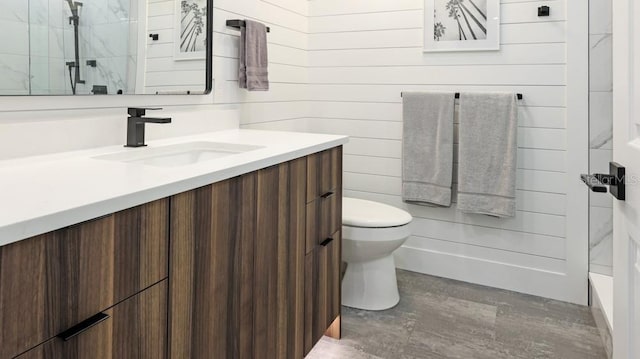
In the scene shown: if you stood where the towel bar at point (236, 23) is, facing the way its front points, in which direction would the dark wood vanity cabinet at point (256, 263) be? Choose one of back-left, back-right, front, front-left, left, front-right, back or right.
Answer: front-right

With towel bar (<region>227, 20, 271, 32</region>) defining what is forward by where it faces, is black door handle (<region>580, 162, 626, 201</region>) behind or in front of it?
in front

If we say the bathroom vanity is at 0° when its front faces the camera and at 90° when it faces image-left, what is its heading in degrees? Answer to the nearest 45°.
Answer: approximately 315°

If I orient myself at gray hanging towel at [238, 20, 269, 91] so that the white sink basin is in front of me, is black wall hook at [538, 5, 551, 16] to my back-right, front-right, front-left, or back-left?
back-left

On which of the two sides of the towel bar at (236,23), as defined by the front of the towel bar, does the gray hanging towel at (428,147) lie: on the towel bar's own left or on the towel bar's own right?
on the towel bar's own left

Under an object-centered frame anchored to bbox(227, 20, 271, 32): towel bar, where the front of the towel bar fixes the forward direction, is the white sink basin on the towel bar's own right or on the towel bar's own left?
on the towel bar's own right

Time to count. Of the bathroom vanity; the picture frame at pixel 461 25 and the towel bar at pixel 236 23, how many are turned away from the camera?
0

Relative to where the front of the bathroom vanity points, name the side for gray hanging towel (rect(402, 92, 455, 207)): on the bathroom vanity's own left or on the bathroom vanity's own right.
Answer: on the bathroom vanity's own left

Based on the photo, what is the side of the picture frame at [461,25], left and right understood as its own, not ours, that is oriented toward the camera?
front

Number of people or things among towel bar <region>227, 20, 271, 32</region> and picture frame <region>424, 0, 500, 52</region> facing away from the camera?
0

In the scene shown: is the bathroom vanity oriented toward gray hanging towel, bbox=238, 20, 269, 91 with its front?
no

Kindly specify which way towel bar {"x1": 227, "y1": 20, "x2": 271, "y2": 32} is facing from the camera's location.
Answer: facing the viewer and to the right of the viewer
